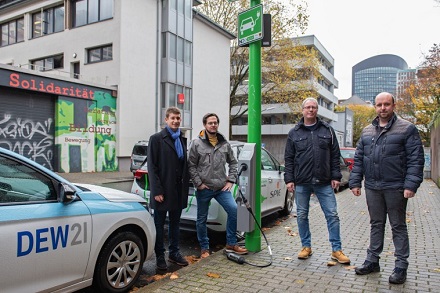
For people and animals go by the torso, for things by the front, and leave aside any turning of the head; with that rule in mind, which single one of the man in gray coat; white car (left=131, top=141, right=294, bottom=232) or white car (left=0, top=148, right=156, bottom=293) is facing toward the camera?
the man in gray coat

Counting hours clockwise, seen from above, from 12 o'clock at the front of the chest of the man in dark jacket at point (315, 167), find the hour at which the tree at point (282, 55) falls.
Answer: The tree is roughly at 6 o'clock from the man in dark jacket.

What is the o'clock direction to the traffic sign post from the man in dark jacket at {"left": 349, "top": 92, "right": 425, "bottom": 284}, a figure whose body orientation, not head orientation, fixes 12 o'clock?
The traffic sign post is roughly at 2 o'clock from the man in dark jacket.

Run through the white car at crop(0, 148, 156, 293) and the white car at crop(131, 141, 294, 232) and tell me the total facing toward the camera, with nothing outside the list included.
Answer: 0

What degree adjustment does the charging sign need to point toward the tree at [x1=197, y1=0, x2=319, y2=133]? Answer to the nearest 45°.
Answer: approximately 135° to its right

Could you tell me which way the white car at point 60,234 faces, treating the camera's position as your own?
facing away from the viewer and to the right of the viewer

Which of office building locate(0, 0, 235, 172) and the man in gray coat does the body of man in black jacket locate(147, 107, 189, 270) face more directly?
the man in gray coat

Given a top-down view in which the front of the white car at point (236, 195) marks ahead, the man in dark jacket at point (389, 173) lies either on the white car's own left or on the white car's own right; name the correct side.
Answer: on the white car's own right

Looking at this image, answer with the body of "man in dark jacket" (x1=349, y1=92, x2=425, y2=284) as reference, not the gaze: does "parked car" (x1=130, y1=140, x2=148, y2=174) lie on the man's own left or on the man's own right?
on the man's own right

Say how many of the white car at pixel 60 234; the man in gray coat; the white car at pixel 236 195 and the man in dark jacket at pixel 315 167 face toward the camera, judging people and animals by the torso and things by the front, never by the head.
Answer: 2
